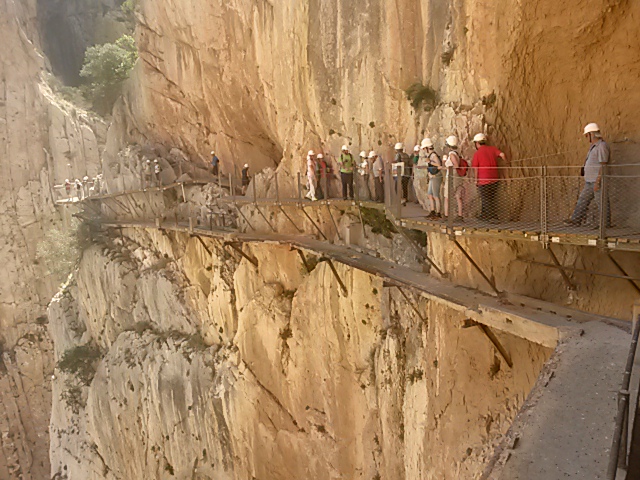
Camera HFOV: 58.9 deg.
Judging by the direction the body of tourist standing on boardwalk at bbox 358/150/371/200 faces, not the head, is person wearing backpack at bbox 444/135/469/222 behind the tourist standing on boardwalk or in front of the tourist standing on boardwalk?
in front

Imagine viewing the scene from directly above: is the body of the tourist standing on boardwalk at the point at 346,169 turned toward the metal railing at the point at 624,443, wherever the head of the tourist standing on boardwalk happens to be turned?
yes

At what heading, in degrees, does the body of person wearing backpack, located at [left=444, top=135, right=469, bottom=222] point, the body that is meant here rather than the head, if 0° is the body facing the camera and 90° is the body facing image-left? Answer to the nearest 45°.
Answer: approximately 90°

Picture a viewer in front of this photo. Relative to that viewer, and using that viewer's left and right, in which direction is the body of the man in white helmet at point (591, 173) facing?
facing to the left of the viewer

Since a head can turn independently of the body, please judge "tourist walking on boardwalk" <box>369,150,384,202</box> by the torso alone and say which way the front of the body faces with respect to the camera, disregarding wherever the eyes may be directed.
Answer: to the viewer's left
